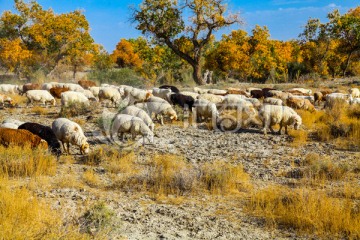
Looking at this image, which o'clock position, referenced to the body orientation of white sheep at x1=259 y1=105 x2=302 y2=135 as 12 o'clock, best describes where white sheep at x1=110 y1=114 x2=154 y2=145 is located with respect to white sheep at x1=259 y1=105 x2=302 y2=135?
white sheep at x1=110 y1=114 x2=154 y2=145 is roughly at 5 o'clock from white sheep at x1=259 y1=105 x2=302 y2=135.
